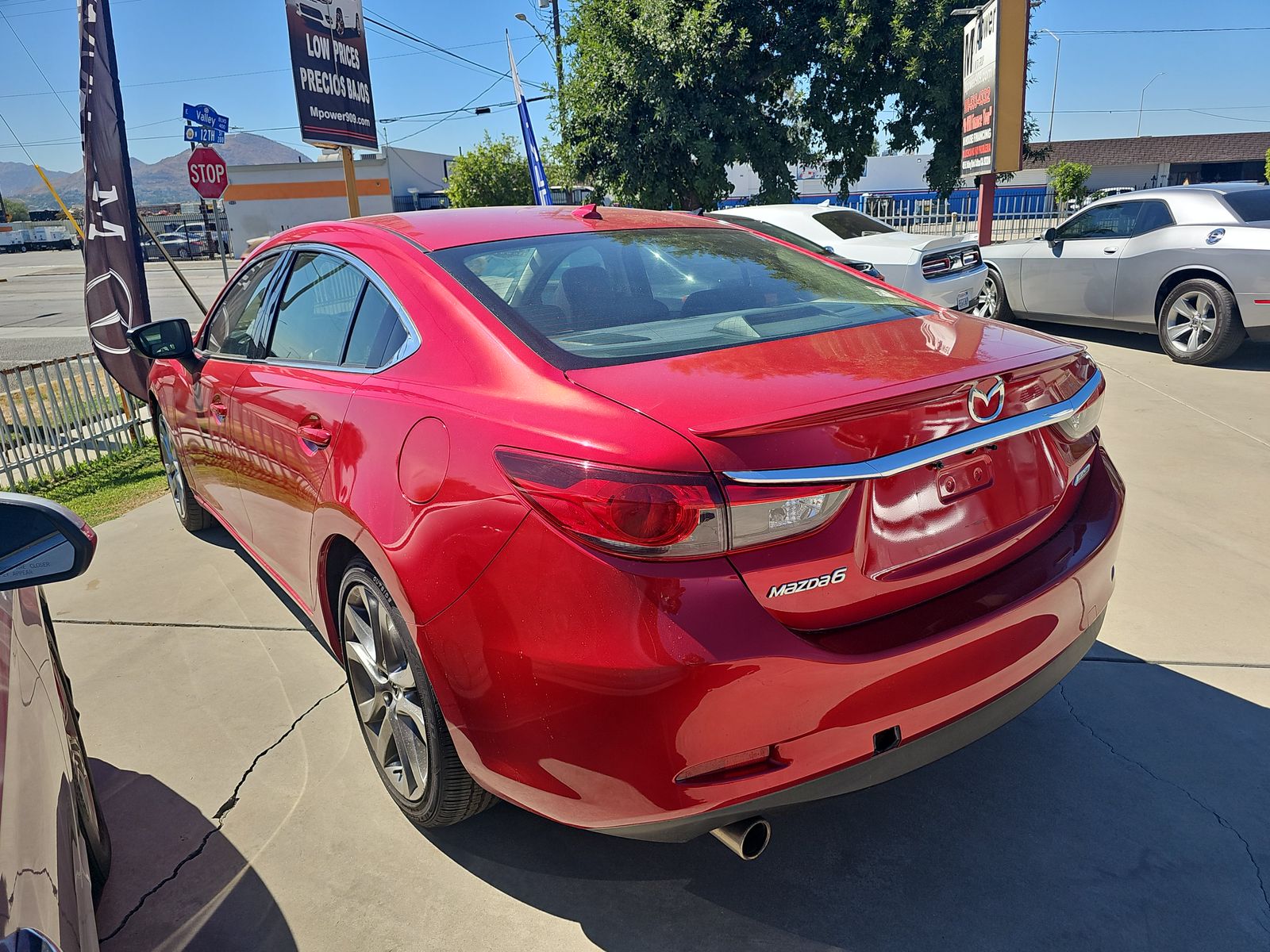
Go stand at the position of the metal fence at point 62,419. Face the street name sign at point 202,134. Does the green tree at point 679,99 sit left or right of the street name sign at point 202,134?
right

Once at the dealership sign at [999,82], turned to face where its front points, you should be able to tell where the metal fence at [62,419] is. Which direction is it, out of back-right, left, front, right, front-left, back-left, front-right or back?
front-left

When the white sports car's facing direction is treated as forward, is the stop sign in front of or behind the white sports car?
in front

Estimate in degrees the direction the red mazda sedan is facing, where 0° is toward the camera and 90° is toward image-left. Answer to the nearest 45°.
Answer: approximately 135°

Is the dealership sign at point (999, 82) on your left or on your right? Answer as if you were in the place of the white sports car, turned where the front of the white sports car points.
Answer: on your right

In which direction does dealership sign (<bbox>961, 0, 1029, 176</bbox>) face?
to the viewer's left

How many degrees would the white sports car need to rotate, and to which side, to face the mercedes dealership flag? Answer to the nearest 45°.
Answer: approximately 90° to its left

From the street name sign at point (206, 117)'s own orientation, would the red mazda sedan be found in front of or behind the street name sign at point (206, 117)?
in front

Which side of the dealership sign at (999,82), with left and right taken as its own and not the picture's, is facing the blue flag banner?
front

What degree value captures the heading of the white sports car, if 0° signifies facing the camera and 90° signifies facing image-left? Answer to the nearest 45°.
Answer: approximately 135°

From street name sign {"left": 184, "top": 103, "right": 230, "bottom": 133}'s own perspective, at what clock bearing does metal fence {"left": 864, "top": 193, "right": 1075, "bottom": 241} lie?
The metal fence is roughly at 10 o'clock from the street name sign.

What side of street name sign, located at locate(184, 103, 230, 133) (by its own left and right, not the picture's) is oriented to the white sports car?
front

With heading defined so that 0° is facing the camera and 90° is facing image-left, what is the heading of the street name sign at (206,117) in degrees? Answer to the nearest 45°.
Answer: approximately 315°

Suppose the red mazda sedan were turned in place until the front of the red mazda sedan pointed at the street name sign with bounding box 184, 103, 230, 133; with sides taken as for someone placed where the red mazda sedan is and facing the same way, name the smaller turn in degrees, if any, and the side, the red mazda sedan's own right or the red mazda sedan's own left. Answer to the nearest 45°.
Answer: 0° — it already faces it

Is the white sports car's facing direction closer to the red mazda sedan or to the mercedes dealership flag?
the mercedes dealership flag

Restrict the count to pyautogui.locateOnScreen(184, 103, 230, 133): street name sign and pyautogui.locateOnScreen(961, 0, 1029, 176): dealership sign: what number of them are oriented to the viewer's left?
1
